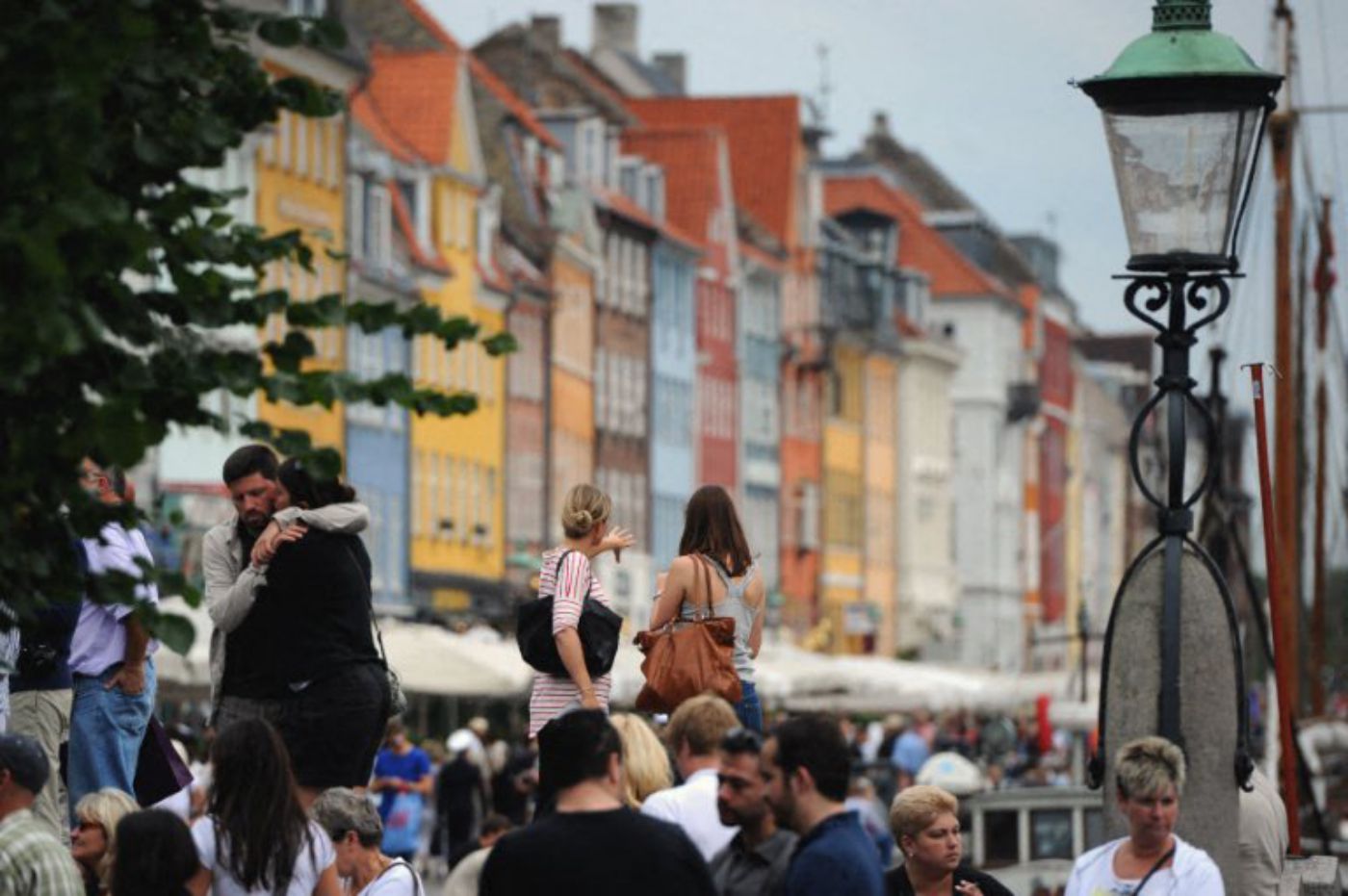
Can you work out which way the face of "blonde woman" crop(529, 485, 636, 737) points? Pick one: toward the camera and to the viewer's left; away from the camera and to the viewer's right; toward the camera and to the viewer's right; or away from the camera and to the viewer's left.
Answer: away from the camera and to the viewer's right

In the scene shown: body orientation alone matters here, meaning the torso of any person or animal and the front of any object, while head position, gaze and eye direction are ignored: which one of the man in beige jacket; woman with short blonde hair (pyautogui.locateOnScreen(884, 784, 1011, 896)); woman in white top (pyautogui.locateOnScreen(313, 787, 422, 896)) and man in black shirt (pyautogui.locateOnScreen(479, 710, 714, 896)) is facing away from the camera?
the man in black shirt

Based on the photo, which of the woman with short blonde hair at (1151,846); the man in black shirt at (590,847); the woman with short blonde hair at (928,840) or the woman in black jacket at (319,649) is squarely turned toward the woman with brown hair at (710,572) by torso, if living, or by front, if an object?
the man in black shirt

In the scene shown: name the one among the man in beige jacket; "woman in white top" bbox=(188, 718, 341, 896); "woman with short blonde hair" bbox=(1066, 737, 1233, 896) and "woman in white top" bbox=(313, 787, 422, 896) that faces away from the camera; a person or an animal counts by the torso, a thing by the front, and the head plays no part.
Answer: "woman in white top" bbox=(188, 718, 341, 896)

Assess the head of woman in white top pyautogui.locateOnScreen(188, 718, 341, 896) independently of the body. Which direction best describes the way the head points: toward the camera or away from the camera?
away from the camera

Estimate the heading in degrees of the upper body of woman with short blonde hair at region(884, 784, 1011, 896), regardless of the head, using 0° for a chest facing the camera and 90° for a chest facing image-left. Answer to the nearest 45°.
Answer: approximately 315°

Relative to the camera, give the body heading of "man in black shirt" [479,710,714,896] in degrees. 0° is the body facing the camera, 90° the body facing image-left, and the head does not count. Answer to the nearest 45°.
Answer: approximately 180°

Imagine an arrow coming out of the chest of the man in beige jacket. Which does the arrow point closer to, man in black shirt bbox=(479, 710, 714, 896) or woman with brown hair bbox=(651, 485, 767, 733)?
the man in black shirt

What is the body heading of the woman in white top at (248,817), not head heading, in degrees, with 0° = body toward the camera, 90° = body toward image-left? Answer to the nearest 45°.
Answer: approximately 180°
